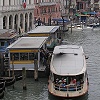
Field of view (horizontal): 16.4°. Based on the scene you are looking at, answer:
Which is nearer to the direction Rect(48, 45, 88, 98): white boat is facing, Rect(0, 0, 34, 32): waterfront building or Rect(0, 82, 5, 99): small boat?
the waterfront building

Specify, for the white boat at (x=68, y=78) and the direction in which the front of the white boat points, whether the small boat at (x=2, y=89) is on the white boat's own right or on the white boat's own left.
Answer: on the white boat's own left

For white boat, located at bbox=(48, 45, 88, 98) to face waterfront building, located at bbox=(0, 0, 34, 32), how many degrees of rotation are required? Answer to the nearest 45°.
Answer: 0° — it already faces it

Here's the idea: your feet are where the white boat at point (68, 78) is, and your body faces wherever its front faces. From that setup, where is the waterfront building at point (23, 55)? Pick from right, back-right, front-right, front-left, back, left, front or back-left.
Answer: front-left

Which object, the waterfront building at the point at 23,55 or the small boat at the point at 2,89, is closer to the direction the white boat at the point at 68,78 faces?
the waterfront building

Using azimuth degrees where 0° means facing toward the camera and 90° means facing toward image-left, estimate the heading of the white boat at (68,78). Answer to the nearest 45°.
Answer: approximately 180°

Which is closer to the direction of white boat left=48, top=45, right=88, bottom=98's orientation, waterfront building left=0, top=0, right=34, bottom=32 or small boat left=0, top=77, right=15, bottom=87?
the waterfront building

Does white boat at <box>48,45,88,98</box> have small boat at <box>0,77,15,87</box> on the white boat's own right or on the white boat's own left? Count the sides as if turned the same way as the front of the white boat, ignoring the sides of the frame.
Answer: on the white boat's own left
